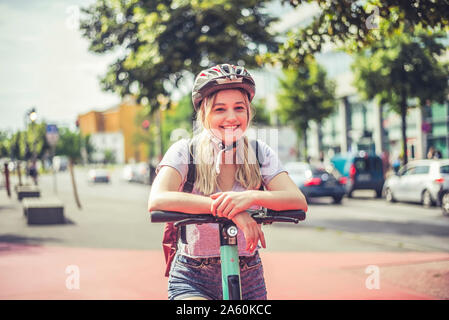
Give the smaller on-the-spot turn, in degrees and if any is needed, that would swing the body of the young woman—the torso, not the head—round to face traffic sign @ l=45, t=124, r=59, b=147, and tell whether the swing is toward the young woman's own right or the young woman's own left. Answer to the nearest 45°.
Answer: approximately 180°

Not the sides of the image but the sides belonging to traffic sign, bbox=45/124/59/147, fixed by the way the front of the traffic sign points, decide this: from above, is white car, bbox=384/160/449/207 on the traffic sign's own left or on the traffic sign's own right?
on the traffic sign's own left

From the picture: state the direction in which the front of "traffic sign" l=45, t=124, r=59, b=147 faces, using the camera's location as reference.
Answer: facing the viewer

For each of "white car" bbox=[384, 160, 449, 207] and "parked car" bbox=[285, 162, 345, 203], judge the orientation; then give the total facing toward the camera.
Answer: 0

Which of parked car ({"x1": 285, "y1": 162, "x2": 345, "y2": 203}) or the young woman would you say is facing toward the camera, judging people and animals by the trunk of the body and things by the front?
the young woman

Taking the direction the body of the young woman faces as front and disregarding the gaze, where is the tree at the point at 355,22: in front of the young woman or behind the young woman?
behind

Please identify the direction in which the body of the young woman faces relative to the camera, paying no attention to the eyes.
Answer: toward the camera

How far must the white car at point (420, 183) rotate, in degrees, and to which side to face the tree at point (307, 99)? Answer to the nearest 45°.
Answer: approximately 45° to its right

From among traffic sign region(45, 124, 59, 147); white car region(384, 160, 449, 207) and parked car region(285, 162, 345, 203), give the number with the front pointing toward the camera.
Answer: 1

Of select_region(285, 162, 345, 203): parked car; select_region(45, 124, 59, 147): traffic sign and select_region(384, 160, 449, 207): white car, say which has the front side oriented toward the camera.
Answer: the traffic sign

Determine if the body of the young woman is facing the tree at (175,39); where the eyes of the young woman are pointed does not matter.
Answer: no

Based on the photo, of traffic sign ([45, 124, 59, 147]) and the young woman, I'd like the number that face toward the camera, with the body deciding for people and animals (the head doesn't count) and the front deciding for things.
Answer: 2

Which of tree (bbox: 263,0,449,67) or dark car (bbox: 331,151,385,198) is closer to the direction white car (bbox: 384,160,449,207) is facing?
the dark car

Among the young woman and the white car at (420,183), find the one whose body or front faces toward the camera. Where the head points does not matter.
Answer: the young woman

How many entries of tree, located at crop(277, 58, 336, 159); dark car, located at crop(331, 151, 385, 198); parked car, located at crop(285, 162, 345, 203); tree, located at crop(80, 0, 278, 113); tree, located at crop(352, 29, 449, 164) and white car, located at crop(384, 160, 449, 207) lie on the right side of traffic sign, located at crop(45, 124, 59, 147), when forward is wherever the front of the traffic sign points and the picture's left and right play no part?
0

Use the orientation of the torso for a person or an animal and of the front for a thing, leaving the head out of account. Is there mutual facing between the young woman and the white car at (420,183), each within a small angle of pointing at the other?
no

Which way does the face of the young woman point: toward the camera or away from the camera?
toward the camera

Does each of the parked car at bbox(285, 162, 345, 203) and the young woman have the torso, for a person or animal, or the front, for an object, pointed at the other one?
no
